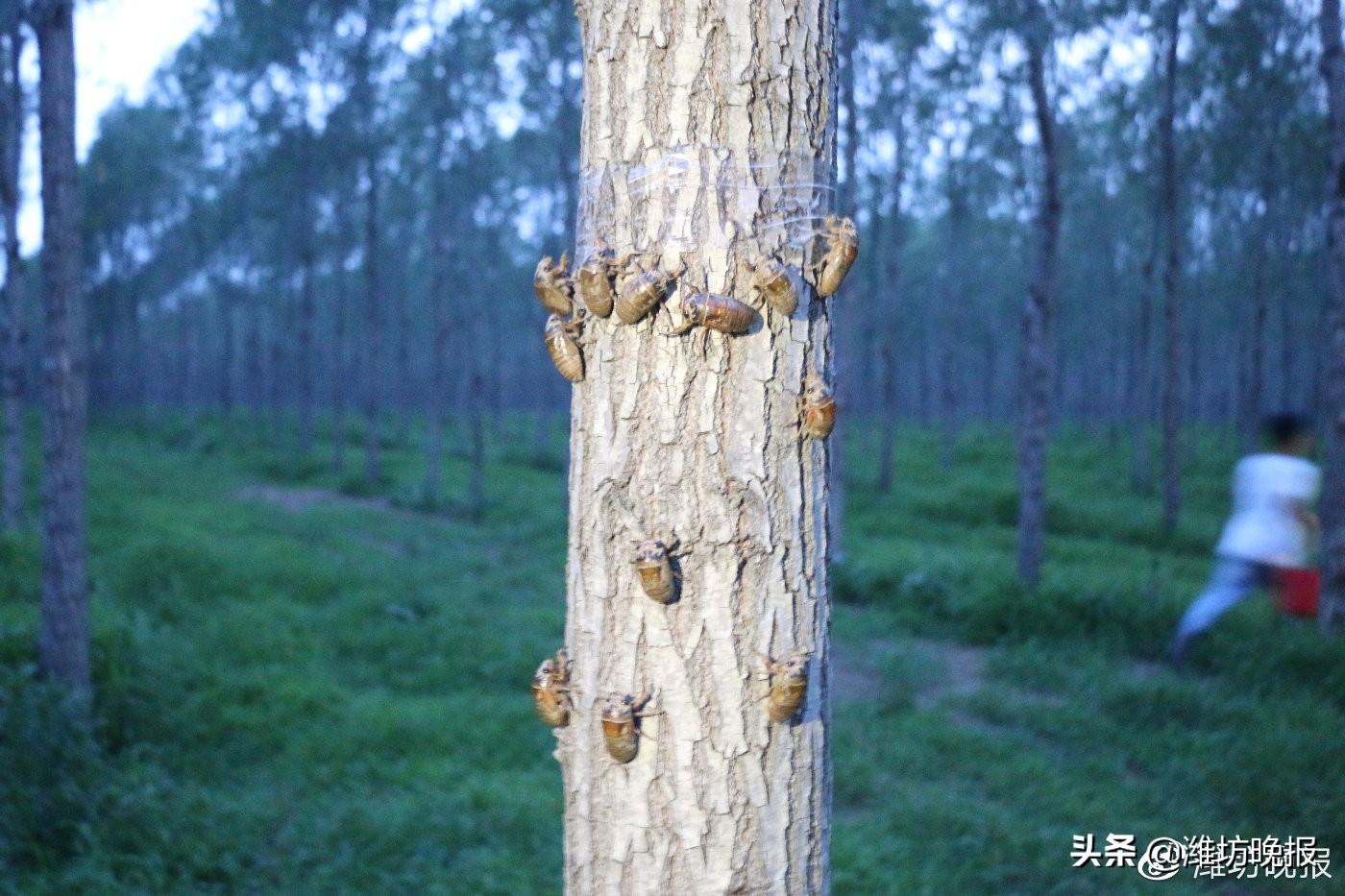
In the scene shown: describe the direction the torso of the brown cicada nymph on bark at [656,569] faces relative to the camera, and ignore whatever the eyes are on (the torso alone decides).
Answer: away from the camera

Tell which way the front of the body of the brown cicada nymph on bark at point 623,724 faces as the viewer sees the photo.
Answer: away from the camera

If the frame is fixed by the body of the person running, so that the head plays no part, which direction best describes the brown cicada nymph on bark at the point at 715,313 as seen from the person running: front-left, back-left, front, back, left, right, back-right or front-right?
back-right

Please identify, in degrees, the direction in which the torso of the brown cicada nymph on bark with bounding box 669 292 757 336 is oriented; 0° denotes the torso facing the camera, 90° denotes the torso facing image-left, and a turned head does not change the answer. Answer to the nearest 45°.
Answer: approximately 90°

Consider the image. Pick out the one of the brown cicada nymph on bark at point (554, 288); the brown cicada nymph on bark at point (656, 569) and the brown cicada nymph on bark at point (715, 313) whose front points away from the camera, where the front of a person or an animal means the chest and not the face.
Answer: the brown cicada nymph on bark at point (656, 569)

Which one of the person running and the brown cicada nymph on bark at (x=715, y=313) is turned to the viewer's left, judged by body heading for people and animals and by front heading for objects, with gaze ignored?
the brown cicada nymph on bark

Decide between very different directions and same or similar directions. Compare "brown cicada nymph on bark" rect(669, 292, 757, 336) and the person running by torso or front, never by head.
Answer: very different directions

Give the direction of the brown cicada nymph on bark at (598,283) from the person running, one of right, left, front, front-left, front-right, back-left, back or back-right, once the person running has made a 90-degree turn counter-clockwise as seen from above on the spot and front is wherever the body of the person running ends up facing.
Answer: back-left
